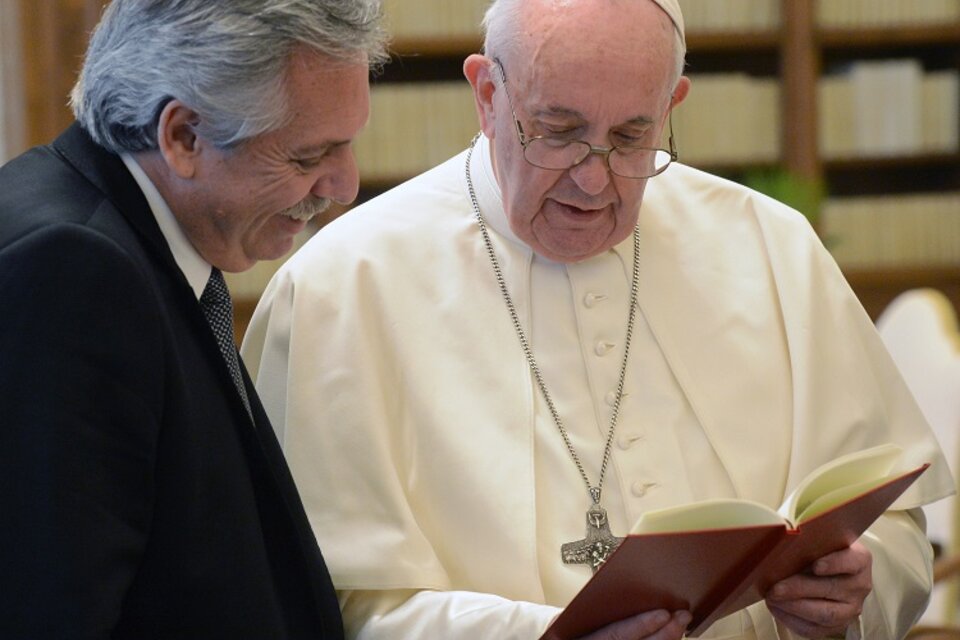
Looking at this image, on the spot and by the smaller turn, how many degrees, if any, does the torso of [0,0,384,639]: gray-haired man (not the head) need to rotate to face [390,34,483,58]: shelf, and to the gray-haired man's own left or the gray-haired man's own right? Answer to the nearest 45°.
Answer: approximately 90° to the gray-haired man's own left

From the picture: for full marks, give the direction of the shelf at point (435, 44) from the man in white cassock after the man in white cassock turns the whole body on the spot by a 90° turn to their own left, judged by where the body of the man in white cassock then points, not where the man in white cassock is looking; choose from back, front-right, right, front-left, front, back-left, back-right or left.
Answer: left

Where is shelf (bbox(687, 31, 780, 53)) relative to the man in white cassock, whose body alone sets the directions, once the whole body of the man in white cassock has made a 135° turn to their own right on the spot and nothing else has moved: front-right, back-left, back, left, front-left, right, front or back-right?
front-right

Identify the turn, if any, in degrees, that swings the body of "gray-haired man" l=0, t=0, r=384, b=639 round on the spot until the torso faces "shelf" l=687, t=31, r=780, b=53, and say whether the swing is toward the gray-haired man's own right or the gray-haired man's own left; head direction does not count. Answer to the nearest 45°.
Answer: approximately 45° to the gray-haired man's own left

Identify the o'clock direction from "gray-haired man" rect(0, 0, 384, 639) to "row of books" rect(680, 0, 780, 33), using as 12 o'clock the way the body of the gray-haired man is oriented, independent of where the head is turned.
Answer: The row of books is roughly at 10 o'clock from the gray-haired man.

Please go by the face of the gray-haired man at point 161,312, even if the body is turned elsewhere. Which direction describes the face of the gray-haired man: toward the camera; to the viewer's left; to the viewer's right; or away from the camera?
to the viewer's right

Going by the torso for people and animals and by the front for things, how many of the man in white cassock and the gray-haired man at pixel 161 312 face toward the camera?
1

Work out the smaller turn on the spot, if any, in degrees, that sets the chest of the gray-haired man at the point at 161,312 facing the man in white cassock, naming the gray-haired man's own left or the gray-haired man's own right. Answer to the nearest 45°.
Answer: approximately 45° to the gray-haired man's own left

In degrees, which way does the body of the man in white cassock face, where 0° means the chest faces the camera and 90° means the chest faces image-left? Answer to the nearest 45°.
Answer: approximately 0°

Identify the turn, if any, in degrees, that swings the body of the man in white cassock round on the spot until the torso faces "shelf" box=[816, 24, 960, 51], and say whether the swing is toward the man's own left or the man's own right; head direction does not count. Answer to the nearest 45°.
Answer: approximately 180°

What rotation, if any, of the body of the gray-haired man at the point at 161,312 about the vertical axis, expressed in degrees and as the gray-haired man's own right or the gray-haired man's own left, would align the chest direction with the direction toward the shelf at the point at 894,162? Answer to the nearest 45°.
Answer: approximately 45° to the gray-haired man's own left

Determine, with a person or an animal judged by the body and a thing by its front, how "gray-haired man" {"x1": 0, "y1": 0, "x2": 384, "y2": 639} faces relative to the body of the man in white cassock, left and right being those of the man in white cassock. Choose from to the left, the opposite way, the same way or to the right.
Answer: to the left

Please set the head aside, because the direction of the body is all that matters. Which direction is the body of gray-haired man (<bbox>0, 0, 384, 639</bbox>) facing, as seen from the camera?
to the viewer's right
